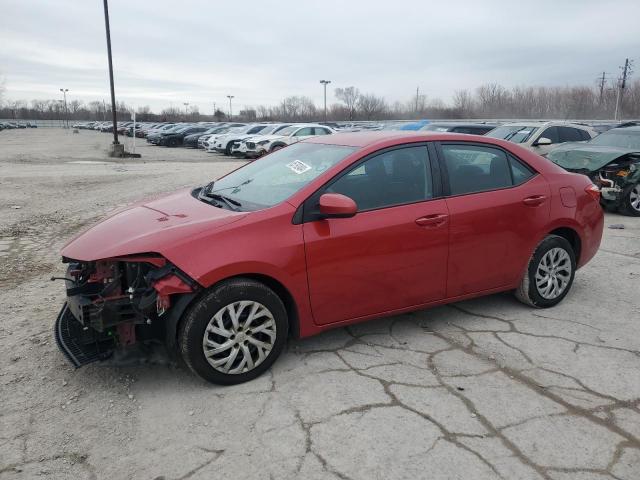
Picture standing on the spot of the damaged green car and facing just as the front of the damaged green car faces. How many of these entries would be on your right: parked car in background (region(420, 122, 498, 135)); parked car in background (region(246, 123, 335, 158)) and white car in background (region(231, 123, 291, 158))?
3

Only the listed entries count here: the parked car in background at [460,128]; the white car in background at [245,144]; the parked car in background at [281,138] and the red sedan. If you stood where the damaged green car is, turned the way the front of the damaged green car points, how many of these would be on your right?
3

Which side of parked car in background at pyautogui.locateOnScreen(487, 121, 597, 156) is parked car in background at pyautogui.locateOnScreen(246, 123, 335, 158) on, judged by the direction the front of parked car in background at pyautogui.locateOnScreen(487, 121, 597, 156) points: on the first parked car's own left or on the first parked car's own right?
on the first parked car's own right

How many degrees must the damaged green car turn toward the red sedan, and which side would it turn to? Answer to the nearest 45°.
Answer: approximately 45° to its left

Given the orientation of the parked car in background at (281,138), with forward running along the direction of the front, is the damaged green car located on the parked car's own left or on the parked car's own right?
on the parked car's own left

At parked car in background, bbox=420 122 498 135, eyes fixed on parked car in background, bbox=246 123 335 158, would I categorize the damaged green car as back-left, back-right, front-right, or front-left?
back-left
